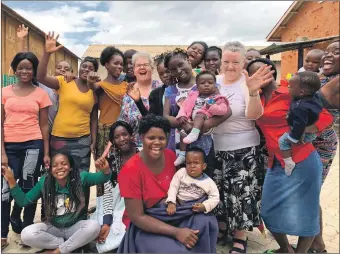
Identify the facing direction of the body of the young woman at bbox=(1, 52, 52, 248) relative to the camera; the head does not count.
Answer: toward the camera

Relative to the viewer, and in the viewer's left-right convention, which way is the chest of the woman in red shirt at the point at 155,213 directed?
facing the viewer and to the right of the viewer

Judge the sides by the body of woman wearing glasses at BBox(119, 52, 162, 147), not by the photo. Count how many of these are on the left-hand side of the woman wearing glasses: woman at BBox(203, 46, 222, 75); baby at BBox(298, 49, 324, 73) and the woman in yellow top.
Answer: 2

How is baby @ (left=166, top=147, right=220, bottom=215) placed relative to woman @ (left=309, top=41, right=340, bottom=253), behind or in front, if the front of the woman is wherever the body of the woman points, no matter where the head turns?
in front

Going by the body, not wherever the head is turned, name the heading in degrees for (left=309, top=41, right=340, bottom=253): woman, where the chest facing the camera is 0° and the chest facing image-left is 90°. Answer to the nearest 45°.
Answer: approximately 45°

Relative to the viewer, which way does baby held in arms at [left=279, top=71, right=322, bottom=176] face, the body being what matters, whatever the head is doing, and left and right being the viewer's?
facing to the left of the viewer

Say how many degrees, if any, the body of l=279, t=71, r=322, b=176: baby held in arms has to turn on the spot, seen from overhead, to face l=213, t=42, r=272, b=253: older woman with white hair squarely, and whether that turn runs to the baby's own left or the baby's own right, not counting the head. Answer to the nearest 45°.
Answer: approximately 45° to the baby's own right
